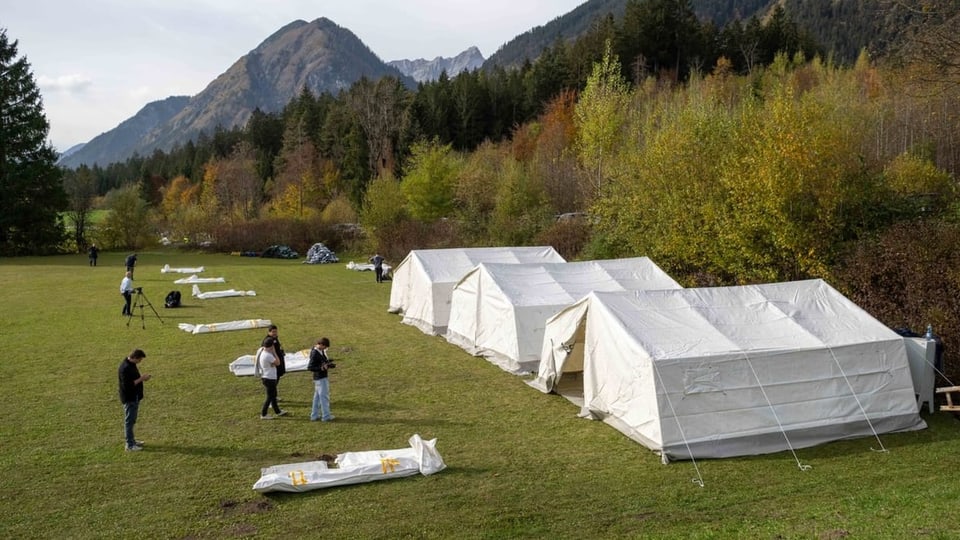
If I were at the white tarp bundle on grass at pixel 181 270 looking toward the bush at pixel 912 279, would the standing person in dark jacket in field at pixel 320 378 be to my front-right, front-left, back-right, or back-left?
front-right

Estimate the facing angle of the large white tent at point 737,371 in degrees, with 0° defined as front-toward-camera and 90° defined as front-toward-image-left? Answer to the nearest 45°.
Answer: approximately 45°

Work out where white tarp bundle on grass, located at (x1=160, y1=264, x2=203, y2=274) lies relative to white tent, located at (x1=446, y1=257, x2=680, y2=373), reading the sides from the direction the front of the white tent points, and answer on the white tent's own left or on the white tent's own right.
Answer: on the white tent's own right

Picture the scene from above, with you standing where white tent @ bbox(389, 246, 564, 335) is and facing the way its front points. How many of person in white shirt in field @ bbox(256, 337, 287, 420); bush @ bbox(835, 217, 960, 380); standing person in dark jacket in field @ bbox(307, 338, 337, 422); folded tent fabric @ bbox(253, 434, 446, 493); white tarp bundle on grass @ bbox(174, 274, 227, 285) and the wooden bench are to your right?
1

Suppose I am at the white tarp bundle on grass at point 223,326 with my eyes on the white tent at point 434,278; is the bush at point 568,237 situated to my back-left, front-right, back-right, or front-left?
front-left

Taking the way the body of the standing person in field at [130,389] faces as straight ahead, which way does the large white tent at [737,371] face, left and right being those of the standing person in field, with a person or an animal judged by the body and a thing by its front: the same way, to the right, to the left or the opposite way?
the opposite way

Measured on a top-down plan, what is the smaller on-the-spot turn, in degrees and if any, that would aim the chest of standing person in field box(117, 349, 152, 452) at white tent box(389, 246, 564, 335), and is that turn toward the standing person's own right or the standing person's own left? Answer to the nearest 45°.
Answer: approximately 45° to the standing person's own left

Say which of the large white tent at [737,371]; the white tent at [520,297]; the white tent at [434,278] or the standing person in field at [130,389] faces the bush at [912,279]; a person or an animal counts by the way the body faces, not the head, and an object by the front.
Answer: the standing person in field

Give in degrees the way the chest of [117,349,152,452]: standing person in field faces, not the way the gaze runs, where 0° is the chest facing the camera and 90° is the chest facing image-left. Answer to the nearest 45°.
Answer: approximately 270°

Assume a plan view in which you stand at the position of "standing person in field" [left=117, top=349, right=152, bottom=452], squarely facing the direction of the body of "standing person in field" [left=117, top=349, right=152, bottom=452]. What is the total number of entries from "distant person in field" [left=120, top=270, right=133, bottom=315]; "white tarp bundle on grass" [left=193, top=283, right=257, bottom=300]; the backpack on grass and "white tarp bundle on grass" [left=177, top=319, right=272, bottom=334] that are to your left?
4

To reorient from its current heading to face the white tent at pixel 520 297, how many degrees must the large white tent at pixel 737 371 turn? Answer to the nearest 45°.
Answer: approximately 90° to its right

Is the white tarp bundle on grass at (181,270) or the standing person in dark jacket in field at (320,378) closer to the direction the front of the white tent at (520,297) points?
the standing person in dark jacket in field

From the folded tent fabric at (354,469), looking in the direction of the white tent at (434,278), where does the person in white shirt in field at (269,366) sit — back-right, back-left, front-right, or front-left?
front-left

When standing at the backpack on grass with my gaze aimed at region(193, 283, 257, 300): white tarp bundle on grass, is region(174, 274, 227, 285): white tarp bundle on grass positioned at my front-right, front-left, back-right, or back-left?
front-left

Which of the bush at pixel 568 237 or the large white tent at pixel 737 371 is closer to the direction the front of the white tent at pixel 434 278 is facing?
the large white tent

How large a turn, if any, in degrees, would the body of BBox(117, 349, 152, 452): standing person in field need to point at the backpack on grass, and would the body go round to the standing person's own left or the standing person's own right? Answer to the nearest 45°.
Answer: approximately 90° to the standing person's own left

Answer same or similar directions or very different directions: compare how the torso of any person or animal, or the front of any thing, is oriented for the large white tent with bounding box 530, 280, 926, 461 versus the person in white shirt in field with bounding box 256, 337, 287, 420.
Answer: very different directions

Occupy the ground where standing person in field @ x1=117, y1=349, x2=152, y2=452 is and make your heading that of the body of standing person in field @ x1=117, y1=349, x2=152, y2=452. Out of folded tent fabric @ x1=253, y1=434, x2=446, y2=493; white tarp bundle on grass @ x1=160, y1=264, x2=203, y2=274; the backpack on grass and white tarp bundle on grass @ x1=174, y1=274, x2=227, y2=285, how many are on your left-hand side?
3
